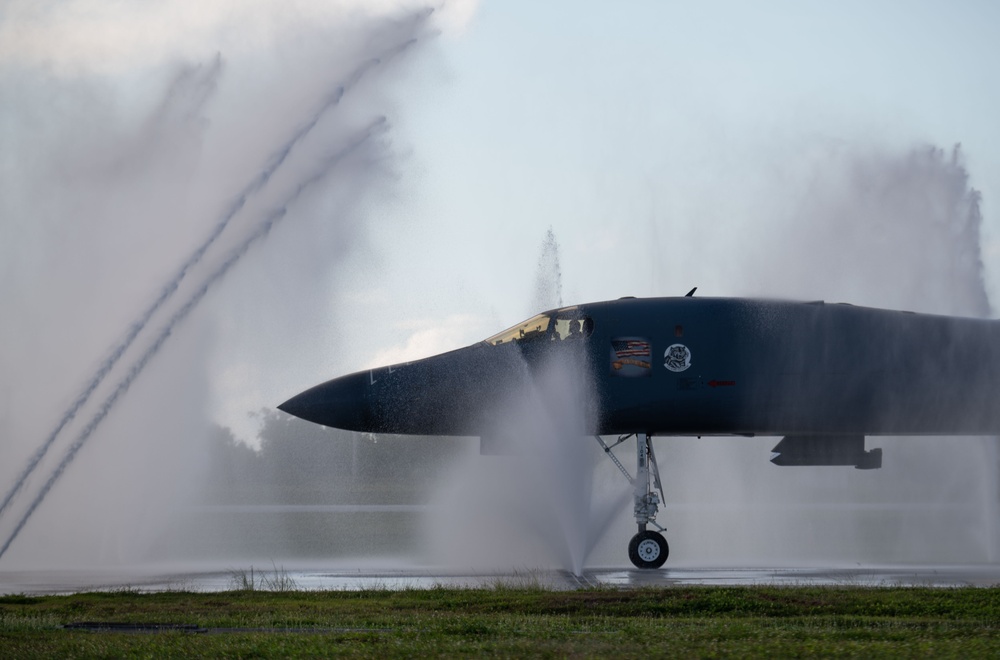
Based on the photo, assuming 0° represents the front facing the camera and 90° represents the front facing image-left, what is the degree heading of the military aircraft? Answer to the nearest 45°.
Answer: approximately 90°
